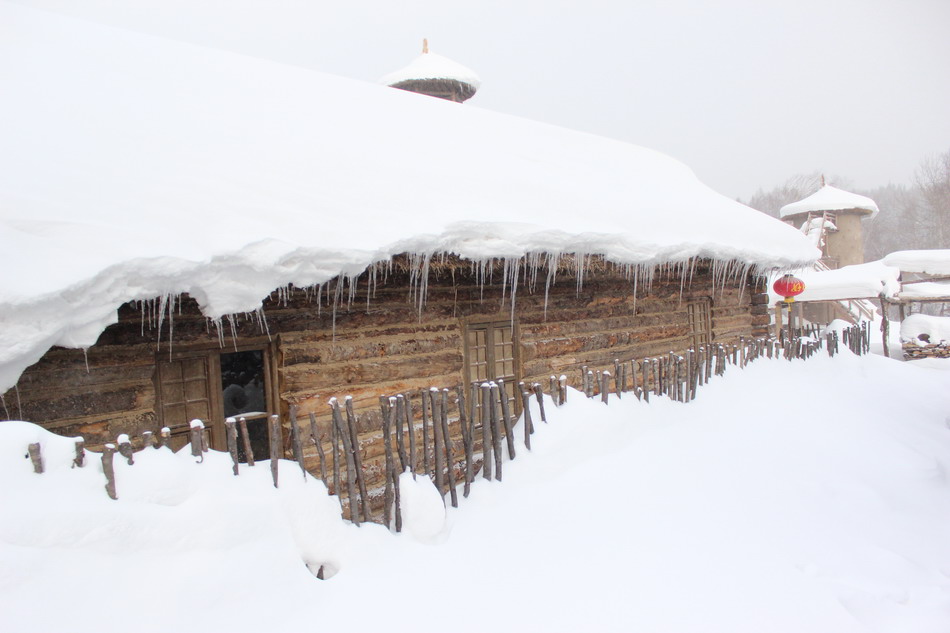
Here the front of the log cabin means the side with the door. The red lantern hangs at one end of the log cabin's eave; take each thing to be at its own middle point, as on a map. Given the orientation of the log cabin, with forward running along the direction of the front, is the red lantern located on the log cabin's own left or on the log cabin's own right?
on the log cabin's own left

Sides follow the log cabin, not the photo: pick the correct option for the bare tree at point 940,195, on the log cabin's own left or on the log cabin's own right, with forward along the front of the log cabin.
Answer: on the log cabin's own left

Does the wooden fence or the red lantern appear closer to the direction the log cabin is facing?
the wooden fence

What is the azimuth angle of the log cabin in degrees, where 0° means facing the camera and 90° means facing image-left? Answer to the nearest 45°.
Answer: approximately 315°

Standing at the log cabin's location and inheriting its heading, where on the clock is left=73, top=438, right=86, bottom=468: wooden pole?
The wooden pole is roughly at 2 o'clock from the log cabin.

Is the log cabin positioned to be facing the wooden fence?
yes

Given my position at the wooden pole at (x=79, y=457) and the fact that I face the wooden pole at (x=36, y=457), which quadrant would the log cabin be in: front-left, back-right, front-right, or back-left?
back-right
